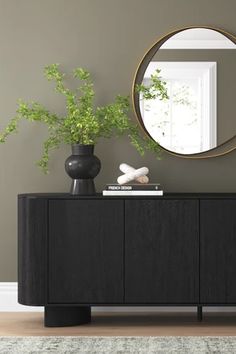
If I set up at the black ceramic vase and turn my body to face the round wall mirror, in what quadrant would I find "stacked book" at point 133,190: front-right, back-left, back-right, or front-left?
front-right

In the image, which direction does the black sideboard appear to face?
toward the camera
